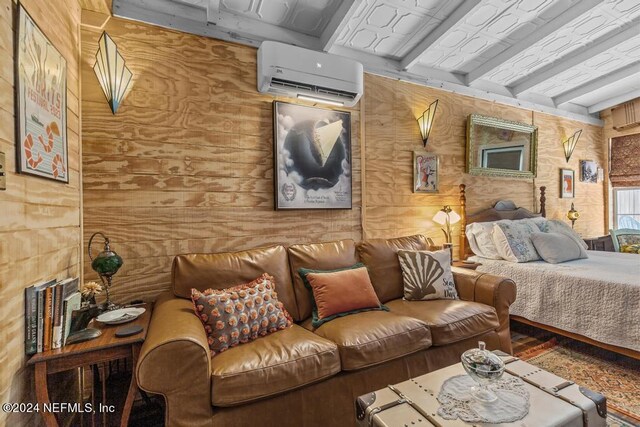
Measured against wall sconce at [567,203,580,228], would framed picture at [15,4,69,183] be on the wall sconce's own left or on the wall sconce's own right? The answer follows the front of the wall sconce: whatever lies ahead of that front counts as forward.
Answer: on the wall sconce's own right

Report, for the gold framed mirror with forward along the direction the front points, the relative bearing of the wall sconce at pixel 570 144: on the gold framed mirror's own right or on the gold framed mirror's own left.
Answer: on the gold framed mirror's own left

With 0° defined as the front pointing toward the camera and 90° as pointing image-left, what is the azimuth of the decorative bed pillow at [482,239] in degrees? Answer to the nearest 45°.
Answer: approximately 315°

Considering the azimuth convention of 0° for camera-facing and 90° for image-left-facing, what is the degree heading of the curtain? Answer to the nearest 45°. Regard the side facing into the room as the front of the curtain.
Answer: approximately 45°

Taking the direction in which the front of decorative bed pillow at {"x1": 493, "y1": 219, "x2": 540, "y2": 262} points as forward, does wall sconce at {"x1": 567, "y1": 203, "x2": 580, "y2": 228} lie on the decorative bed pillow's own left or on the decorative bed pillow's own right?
on the decorative bed pillow's own left

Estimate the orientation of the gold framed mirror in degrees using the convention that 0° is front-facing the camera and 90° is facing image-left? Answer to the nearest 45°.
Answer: approximately 315°

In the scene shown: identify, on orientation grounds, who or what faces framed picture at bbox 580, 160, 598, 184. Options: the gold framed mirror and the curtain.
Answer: the curtain
